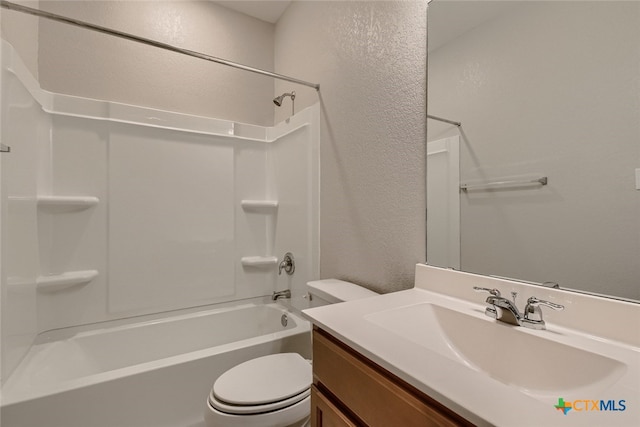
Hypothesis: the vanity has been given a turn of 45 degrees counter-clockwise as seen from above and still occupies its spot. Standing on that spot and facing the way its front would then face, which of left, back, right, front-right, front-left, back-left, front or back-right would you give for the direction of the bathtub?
right

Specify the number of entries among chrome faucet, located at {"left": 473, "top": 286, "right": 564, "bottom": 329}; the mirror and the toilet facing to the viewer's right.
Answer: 0

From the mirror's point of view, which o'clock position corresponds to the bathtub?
The bathtub is roughly at 1 o'clock from the mirror.

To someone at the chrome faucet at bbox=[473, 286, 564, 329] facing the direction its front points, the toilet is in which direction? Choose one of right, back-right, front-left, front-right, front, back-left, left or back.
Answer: front-right

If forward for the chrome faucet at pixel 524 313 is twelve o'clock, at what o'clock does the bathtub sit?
The bathtub is roughly at 1 o'clock from the chrome faucet.

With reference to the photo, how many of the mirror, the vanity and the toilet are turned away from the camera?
0

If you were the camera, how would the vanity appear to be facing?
facing the viewer and to the left of the viewer

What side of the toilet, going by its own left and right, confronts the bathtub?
right
